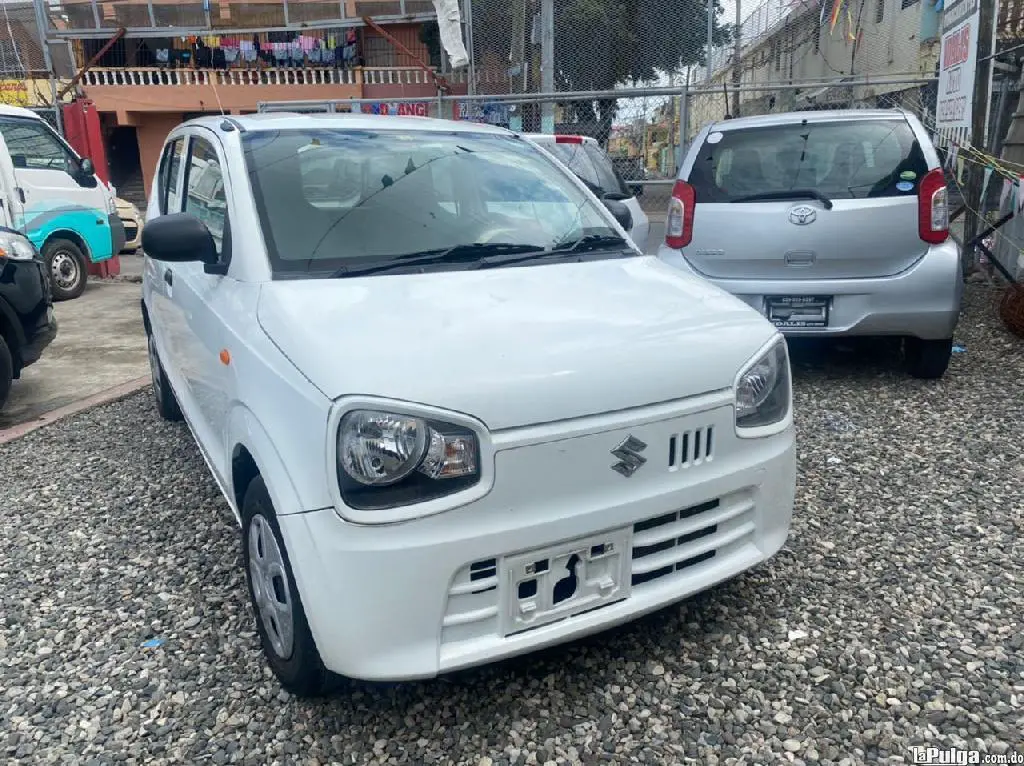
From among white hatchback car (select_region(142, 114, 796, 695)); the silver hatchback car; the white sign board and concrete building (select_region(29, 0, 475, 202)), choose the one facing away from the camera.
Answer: the silver hatchback car

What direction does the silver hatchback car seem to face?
away from the camera

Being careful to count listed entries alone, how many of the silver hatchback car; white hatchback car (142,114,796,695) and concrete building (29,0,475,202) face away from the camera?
1

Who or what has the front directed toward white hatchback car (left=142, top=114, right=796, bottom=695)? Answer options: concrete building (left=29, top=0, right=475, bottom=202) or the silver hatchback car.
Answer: the concrete building

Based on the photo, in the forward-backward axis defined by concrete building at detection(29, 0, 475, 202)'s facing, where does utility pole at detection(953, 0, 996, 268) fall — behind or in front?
in front

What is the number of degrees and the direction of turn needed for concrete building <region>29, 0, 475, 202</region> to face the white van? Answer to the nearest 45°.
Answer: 0° — it already faces it

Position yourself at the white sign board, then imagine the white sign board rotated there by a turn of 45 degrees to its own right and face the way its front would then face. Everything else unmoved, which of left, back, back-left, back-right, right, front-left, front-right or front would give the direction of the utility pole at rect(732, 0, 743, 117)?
front-right

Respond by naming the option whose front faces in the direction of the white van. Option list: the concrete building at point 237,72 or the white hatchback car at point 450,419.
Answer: the concrete building

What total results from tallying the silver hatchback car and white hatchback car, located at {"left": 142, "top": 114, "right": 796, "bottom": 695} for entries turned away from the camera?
1
